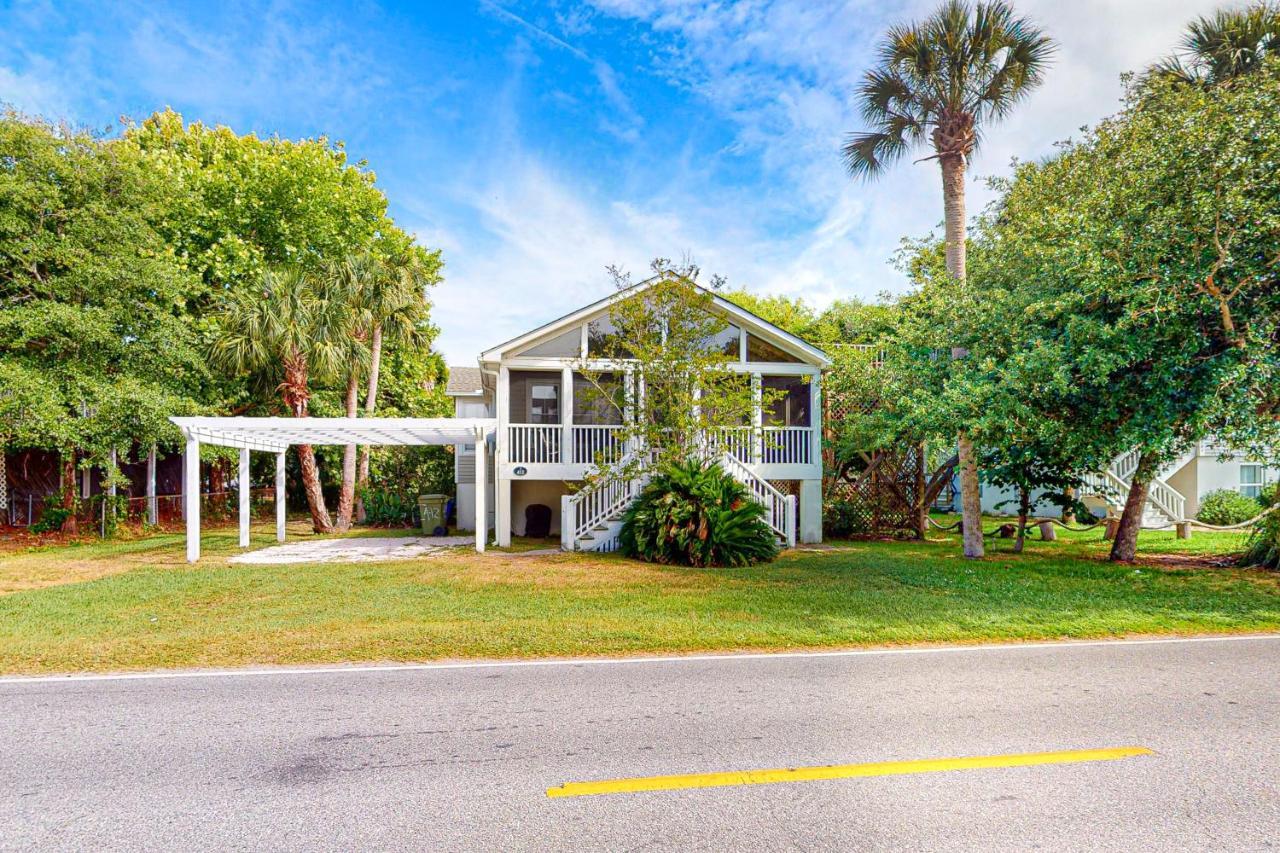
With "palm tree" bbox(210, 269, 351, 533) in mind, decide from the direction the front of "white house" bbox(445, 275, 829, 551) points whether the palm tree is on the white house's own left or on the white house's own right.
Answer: on the white house's own right

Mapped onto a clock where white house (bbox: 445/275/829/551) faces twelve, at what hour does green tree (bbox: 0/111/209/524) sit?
The green tree is roughly at 3 o'clock from the white house.

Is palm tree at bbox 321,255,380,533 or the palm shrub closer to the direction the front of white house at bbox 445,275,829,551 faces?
the palm shrub

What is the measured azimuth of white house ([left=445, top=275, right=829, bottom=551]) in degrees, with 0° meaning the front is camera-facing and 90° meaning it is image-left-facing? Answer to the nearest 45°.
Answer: approximately 0°

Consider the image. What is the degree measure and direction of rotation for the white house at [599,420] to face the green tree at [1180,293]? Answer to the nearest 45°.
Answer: approximately 45° to its left

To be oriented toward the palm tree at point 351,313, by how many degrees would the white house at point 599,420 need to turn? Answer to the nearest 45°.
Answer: approximately 135° to its right

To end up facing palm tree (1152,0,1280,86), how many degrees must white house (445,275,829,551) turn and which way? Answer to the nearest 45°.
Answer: approximately 90° to its left

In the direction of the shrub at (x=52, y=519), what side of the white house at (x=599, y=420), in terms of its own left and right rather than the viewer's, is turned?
right
